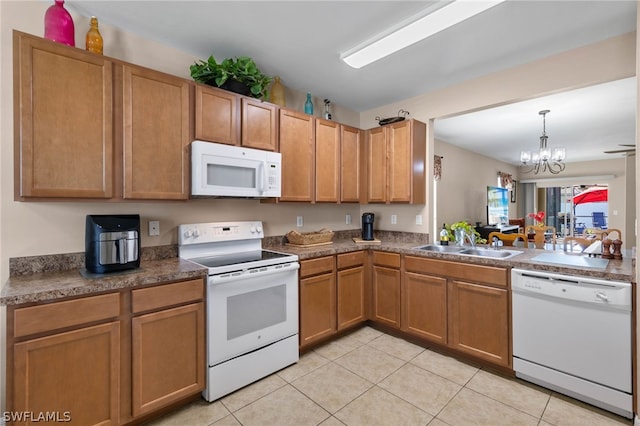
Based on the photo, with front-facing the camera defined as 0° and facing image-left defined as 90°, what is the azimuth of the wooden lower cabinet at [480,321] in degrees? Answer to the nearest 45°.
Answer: approximately 45°

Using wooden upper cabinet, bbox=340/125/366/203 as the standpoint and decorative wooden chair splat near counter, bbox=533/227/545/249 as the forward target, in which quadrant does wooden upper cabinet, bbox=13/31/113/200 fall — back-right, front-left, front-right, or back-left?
back-right

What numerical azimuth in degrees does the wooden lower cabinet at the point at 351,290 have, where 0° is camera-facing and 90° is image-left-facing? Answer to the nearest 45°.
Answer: approximately 315°

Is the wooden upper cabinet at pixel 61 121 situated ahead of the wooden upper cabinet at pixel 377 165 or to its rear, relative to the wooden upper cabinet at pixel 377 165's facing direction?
ahead

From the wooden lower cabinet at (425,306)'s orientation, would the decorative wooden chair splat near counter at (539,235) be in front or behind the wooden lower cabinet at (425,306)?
behind

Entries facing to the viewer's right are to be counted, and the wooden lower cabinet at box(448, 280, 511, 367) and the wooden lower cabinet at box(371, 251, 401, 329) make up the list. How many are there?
0

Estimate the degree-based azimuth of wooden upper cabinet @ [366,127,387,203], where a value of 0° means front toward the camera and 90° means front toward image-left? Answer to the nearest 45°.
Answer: approximately 45°
